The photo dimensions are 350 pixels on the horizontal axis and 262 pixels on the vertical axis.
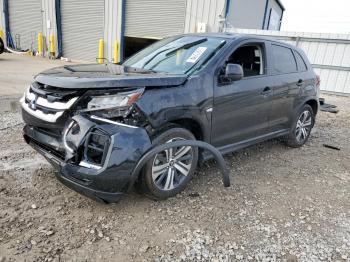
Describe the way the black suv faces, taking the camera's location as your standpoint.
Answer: facing the viewer and to the left of the viewer

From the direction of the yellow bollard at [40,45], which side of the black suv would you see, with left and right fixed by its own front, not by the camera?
right
